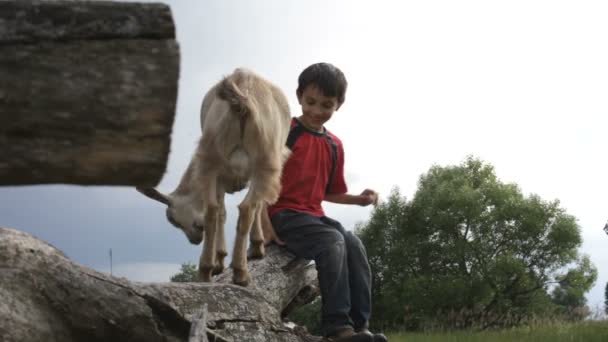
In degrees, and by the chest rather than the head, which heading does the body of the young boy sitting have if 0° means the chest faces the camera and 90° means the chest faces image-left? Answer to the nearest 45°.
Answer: approximately 315°

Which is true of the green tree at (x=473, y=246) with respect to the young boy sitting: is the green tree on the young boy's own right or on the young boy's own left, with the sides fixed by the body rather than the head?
on the young boy's own left
